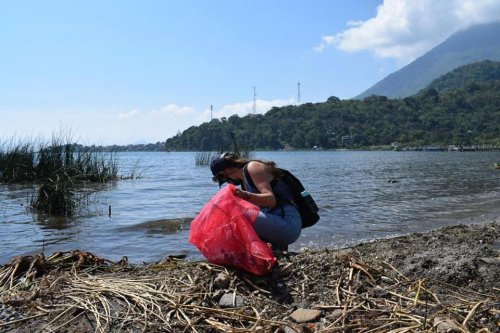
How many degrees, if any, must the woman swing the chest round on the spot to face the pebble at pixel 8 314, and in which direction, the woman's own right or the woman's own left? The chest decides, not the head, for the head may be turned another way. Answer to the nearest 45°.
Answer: approximately 45° to the woman's own left

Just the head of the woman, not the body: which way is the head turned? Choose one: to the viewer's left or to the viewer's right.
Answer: to the viewer's left

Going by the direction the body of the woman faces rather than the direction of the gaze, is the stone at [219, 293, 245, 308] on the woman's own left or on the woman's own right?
on the woman's own left

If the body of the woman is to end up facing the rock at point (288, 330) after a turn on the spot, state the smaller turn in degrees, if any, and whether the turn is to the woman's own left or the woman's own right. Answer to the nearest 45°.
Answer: approximately 90° to the woman's own left

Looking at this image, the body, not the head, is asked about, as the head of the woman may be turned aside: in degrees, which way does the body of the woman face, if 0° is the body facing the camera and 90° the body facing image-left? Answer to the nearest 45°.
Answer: approximately 90°

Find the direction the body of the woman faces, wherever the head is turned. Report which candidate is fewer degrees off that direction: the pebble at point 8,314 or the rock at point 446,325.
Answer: the pebble

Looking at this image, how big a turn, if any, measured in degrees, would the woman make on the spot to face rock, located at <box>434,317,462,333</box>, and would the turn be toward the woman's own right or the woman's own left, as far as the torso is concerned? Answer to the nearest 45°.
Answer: approximately 135° to the woman's own left

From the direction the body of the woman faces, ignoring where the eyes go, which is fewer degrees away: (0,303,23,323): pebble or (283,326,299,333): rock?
the pebble
